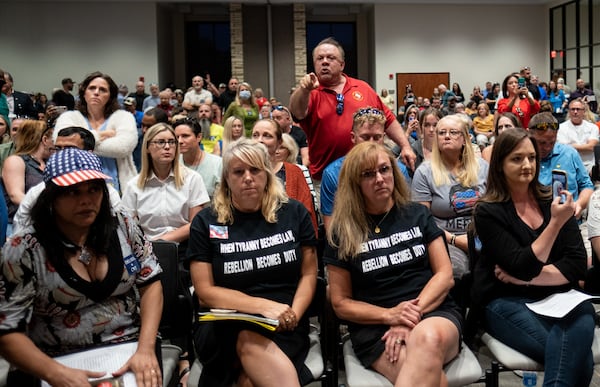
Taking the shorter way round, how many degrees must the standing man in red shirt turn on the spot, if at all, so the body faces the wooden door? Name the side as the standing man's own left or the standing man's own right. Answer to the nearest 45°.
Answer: approximately 180°

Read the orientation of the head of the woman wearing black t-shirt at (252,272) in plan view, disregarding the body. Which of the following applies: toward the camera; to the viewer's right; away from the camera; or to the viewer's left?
toward the camera

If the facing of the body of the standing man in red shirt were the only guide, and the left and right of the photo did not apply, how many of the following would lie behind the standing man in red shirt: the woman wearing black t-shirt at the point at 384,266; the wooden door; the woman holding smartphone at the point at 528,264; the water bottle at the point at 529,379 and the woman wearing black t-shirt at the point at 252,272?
1

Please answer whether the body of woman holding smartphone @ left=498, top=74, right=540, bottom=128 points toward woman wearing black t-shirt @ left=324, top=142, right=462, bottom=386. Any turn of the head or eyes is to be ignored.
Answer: yes

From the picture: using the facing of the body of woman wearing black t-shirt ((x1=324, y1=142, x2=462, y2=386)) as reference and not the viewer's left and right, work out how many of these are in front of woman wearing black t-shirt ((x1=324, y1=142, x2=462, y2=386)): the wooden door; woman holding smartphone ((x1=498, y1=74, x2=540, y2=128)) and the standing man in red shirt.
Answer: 0

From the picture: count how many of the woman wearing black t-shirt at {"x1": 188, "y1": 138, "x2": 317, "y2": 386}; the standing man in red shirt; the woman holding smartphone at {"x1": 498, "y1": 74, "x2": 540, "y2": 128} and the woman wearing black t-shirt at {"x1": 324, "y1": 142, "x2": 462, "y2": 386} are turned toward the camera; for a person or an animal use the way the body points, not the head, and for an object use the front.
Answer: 4

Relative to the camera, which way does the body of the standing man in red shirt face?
toward the camera

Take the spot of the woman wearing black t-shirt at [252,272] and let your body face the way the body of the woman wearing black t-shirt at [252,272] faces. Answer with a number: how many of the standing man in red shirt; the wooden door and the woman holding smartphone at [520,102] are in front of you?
0

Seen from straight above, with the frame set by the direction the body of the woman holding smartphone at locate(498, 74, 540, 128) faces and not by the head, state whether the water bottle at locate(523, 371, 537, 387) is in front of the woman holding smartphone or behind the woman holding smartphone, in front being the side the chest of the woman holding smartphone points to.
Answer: in front

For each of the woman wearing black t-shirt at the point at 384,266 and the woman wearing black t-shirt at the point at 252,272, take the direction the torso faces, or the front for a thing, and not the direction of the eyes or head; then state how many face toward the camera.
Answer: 2

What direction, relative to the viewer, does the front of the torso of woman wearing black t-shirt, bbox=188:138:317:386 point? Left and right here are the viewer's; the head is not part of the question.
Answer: facing the viewer

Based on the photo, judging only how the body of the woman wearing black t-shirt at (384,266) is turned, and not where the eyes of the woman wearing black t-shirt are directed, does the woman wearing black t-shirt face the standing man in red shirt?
no

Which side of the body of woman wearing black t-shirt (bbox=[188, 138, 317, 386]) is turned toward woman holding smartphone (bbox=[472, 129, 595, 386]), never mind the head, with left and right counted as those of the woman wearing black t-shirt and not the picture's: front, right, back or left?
left

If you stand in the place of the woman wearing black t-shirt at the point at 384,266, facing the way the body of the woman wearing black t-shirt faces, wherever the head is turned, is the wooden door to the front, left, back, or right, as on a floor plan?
back

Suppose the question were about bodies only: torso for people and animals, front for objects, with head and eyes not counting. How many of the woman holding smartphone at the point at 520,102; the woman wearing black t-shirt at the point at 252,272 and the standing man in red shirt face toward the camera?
3

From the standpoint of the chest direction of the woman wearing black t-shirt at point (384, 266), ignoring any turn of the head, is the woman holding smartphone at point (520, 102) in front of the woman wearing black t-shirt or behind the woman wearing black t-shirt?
behind
